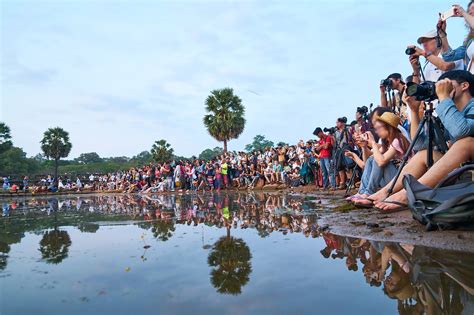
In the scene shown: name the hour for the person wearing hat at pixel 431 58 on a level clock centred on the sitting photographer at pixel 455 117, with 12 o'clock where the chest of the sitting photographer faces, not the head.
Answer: The person wearing hat is roughly at 3 o'clock from the sitting photographer.

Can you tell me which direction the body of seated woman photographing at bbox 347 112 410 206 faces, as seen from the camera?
to the viewer's left

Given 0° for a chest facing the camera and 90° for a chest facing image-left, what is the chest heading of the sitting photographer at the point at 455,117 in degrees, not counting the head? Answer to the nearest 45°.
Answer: approximately 90°

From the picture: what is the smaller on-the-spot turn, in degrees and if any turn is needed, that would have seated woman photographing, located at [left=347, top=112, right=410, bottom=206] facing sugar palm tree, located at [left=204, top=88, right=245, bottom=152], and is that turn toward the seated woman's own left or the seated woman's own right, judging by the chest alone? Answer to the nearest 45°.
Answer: approximately 45° to the seated woman's own right

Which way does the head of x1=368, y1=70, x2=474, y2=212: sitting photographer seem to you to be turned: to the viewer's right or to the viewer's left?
to the viewer's left

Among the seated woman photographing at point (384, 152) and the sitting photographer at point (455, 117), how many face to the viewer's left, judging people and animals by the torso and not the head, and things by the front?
2

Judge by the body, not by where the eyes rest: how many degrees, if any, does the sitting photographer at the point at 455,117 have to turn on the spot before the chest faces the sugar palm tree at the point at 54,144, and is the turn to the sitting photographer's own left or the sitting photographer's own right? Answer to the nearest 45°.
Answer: approximately 45° to the sitting photographer's own right
